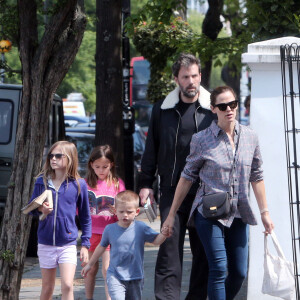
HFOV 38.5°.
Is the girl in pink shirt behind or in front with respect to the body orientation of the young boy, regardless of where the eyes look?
behind

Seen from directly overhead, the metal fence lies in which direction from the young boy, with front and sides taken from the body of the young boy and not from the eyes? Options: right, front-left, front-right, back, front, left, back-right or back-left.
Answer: left

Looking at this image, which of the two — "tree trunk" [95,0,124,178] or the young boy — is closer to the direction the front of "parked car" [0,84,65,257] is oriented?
the tree trunk

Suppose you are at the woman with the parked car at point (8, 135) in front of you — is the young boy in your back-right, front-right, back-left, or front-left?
front-left

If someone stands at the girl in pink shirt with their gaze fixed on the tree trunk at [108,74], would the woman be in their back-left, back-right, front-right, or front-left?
back-right

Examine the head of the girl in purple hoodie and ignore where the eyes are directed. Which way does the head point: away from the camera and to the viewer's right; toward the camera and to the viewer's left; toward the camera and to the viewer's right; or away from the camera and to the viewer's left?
toward the camera and to the viewer's left

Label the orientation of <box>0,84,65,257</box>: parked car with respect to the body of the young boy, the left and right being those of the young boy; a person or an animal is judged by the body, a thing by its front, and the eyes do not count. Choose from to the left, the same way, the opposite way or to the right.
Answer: the opposite way

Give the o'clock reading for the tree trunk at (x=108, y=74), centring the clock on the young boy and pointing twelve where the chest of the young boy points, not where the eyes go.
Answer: The tree trunk is roughly at 6 o'clock from the young boy.

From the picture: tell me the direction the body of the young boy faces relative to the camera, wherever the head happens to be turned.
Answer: toward the camera

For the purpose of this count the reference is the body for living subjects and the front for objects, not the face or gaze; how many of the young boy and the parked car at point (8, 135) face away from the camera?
1
